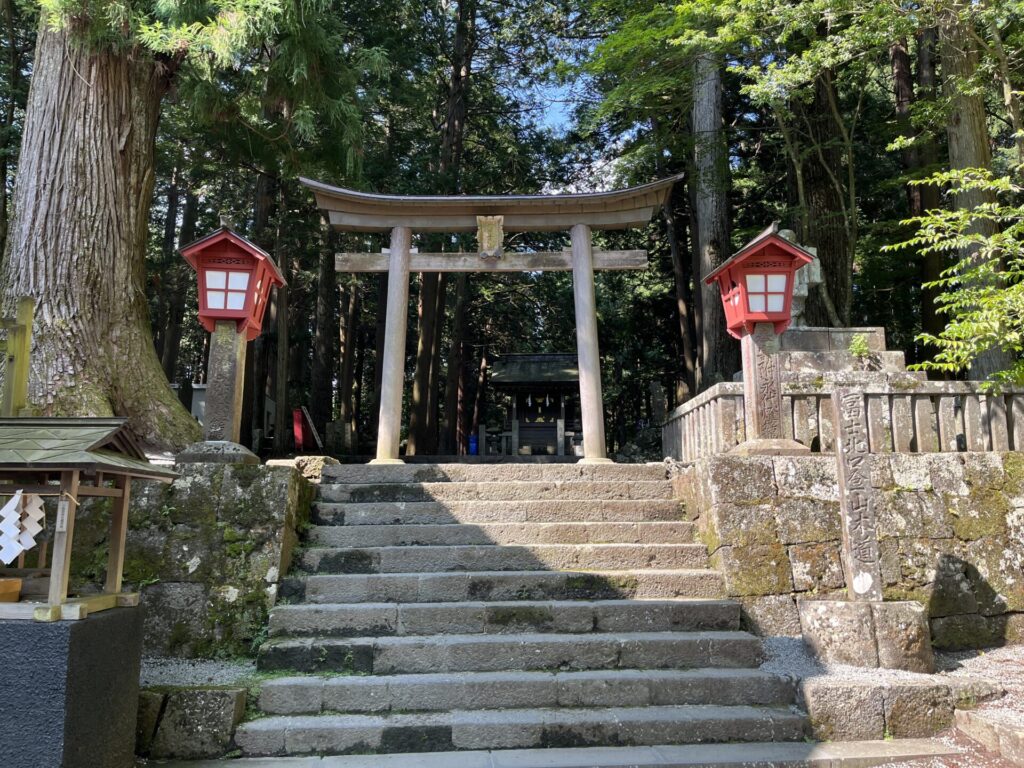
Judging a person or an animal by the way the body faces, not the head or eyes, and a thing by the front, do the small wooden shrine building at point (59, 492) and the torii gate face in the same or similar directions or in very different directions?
same or similar directions

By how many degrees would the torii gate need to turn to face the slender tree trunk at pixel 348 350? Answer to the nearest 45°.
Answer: approximately 180°

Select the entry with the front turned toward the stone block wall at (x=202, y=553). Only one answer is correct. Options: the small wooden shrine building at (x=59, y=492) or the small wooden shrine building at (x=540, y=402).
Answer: the small wooden shrine building at (x=540, y=402)

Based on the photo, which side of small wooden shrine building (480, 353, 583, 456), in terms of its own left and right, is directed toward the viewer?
front

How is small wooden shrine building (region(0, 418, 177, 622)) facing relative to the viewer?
toward the camera

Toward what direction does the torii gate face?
toward the camera

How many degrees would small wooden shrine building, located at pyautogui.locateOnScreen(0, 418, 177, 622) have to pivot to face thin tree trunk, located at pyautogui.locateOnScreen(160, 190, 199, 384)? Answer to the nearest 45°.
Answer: approximately 180°

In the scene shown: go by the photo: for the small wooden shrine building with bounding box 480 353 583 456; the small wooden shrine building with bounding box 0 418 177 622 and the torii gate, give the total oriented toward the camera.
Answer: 3

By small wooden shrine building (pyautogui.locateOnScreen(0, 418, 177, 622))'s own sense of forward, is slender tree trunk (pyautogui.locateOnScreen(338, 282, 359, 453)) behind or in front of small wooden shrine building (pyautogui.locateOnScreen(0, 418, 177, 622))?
behind

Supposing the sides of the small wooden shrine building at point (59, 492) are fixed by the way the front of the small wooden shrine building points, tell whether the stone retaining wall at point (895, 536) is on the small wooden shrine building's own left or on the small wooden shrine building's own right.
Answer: on the small wooden shrine building's own left

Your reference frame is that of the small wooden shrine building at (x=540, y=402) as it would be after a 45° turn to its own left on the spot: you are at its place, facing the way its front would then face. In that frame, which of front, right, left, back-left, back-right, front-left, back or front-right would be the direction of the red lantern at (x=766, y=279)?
front-right

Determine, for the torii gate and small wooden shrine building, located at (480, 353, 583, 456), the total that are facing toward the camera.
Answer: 2

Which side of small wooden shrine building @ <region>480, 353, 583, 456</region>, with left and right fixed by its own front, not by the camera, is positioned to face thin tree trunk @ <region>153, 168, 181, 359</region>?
right

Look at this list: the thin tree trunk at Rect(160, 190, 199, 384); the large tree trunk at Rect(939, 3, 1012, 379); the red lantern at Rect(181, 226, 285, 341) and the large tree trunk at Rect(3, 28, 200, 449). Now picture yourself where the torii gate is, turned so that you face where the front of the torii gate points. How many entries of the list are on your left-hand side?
1

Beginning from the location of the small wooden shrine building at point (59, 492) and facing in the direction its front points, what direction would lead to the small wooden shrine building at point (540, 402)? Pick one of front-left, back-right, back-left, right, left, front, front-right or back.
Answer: back-left
